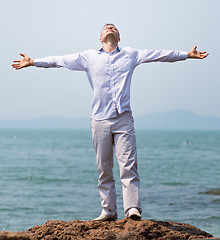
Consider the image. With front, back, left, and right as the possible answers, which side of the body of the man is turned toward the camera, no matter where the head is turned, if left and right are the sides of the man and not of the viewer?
front

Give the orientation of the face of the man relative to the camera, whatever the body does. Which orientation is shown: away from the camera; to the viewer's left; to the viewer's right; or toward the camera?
toward the camera
